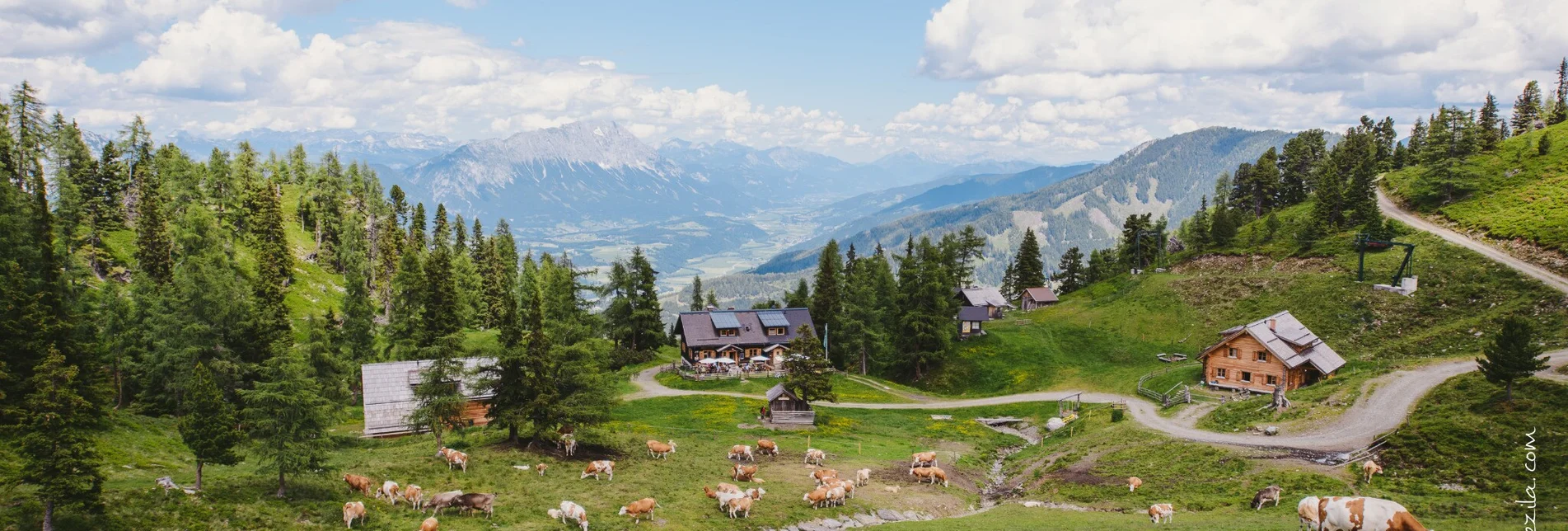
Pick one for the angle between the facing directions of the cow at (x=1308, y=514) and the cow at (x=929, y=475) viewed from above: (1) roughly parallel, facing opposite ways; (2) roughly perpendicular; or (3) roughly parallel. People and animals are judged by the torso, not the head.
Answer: roughly perpendicular

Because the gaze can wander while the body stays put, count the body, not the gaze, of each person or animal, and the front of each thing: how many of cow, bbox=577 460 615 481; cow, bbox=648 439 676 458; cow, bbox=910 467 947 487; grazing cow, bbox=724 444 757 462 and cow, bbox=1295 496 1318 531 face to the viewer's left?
3

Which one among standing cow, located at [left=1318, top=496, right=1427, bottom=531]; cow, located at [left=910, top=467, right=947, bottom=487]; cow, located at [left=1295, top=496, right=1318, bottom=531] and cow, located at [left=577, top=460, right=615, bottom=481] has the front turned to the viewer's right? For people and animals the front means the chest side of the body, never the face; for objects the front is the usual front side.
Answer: the standing cow

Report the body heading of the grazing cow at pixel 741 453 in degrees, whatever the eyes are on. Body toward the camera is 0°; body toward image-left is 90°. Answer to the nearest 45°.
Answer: approximately 90°

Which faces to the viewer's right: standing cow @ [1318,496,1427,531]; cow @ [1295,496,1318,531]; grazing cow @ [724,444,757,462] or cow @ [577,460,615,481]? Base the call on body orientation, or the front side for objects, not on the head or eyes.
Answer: the standing cow

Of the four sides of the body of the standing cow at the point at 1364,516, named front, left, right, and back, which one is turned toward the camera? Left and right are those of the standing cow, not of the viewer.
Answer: right

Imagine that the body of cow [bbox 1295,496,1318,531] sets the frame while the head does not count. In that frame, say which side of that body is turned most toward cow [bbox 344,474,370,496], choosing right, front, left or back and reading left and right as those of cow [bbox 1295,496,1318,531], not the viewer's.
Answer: right

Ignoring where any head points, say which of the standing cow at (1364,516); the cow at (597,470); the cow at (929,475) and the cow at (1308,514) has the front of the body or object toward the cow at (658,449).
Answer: the cow at (929,475)

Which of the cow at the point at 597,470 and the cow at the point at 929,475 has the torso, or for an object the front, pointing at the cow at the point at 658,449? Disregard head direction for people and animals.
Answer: the cow at the point at 929,475

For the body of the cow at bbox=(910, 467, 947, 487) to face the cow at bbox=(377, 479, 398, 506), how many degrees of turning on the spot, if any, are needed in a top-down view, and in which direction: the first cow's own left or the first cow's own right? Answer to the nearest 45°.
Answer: approximately 45° to the first cow's own left

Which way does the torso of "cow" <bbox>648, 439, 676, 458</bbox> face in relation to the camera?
to the viewer's right

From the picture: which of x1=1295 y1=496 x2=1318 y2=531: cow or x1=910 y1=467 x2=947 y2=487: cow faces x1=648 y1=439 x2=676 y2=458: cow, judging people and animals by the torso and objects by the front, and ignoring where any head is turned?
x1=910 y1=467 x2=947 y2=487: cow

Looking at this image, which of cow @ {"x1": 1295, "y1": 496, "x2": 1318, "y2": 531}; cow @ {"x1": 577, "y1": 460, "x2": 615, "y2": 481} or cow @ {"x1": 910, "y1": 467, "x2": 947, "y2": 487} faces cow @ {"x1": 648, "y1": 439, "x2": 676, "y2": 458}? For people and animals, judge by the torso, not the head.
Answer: cow @ {"x1": 910, "y1": 467, "x2": 947, "y2": 487}
